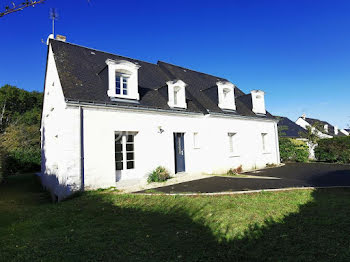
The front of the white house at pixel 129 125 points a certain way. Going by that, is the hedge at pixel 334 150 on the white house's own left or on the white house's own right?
on the white house's own left

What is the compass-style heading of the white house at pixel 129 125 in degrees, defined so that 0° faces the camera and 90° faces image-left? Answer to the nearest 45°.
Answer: approximately 315°

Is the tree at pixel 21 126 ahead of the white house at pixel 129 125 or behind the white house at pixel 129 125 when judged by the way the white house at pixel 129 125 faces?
behind

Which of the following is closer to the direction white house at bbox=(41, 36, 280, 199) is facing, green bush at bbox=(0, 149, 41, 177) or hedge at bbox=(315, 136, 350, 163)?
the hedge

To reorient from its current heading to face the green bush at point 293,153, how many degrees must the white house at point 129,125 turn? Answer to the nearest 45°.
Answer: approximately 90° to its left

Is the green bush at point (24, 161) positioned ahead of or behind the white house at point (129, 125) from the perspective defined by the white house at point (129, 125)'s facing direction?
behind
